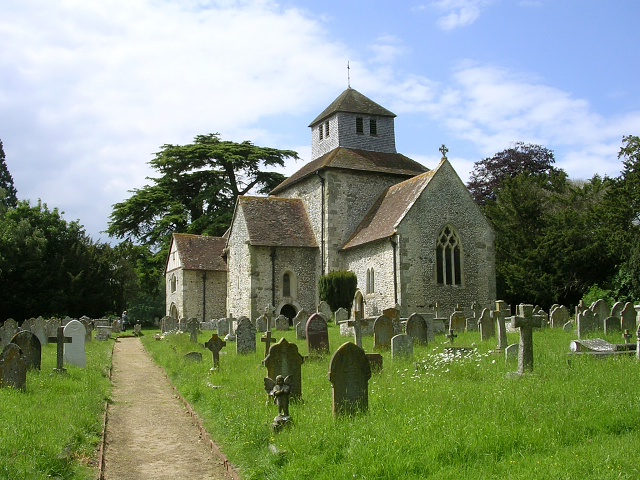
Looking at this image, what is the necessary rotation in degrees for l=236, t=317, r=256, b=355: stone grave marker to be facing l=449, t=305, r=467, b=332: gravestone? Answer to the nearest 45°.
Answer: approximately 135° to its left

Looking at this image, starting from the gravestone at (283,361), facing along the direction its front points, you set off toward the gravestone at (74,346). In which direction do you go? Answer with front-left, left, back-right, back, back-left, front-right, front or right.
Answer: back-right

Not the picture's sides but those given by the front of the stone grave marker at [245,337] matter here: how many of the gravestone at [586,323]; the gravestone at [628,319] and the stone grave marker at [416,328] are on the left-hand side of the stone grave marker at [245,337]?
3

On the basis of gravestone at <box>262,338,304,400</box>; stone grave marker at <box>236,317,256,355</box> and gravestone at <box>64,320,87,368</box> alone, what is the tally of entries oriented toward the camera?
3

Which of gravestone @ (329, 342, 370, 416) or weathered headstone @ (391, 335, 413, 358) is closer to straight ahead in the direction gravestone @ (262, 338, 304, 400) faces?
the gravestone

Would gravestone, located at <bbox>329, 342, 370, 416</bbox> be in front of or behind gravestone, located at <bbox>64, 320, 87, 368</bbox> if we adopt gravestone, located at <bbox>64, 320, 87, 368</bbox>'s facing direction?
in front

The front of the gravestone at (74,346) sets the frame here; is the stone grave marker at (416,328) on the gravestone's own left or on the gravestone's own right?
on the gravestone's own left

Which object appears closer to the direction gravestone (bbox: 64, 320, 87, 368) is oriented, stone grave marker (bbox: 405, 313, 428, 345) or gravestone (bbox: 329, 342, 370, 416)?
the gravestone

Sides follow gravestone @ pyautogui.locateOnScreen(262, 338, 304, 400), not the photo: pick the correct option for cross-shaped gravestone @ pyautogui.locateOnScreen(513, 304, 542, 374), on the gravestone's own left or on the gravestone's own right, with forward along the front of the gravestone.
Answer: on the gravestone's own left

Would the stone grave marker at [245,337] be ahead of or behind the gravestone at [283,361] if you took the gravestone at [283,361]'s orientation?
behind

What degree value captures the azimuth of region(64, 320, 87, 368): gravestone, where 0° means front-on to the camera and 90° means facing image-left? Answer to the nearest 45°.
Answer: approximately 0°
